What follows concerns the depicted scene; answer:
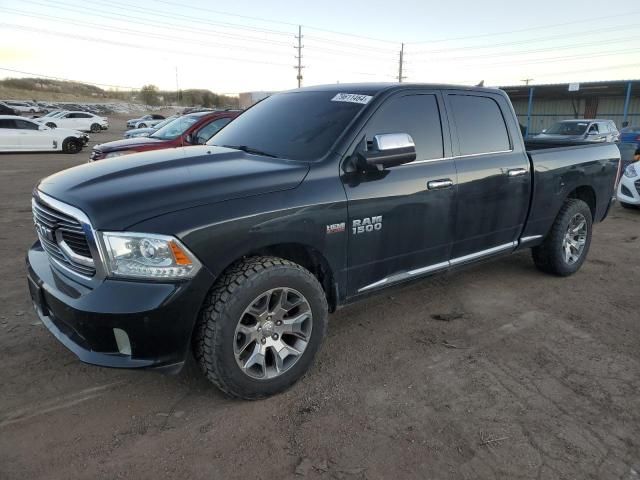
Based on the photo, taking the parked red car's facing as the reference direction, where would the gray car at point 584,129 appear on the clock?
The gray car is roughly at 7 o'clock from the parked red car.

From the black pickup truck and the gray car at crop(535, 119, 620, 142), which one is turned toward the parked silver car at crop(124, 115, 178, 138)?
the gray car

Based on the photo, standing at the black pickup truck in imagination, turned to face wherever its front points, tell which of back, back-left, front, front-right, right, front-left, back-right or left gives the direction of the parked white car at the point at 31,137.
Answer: right

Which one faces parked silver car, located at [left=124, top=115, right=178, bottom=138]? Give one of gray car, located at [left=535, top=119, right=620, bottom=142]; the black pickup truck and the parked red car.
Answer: the gray car

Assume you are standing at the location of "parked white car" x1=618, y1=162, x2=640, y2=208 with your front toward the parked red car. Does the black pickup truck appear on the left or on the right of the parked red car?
left

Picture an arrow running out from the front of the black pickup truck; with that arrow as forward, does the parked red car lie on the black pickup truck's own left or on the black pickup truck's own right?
on the black pickup truck's own right

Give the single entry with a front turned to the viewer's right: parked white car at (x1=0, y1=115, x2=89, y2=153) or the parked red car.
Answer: the parked white car

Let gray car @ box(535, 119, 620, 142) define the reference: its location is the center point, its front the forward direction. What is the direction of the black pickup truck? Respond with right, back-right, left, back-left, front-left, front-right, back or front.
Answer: front-left

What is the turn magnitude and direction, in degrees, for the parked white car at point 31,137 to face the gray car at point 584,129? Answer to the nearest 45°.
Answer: approximately 45° to its right

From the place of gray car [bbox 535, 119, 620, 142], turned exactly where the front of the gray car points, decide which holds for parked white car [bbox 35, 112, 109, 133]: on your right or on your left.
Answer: on your right

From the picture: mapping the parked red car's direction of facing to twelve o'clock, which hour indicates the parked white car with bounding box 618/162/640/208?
The parked white car is roughly at 8 o'clock from the parked red car.

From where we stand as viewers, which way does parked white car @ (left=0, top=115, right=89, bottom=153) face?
facing to the right of the viewer

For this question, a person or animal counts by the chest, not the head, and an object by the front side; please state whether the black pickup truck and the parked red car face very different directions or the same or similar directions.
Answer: same or similar directions
